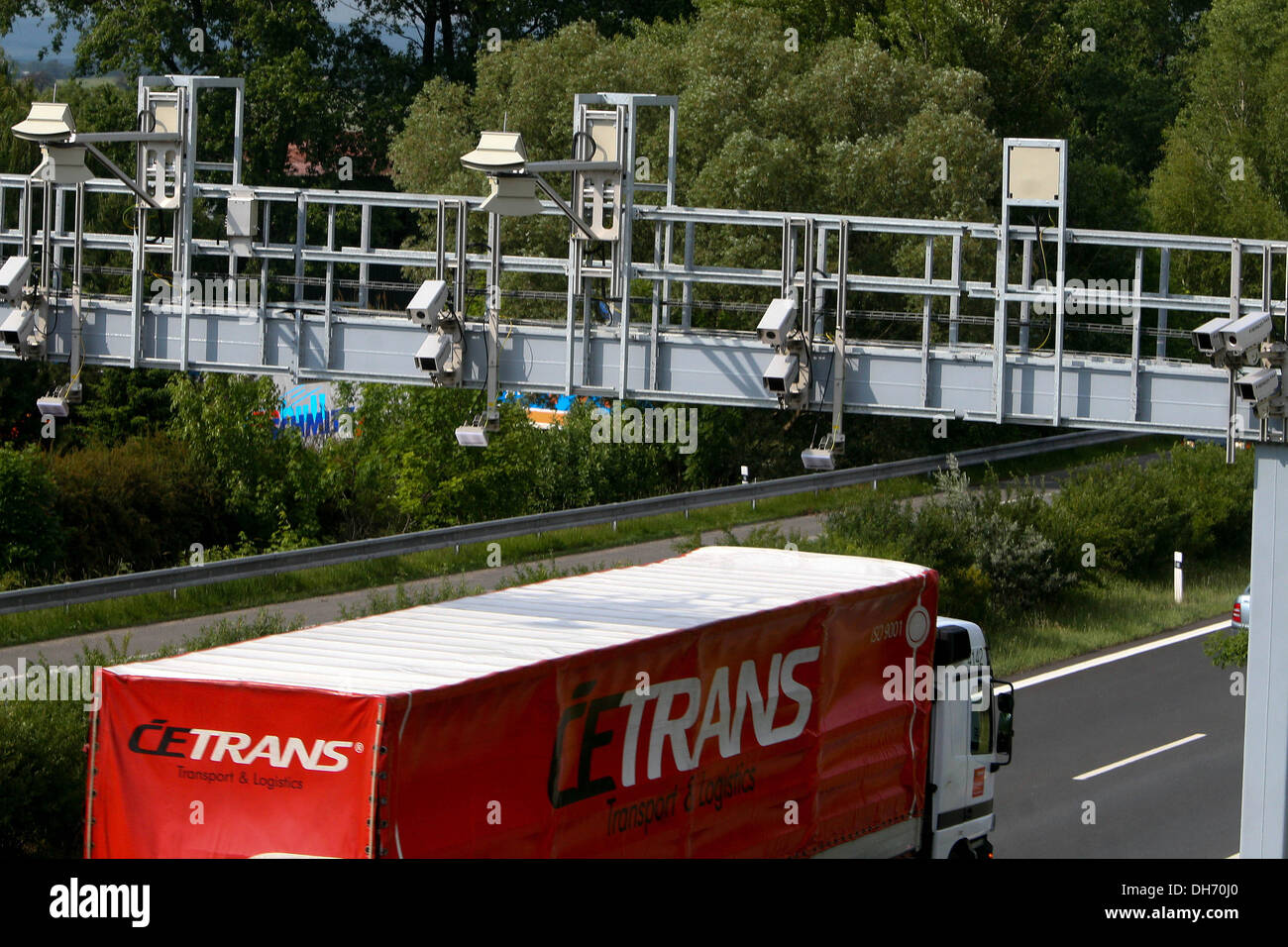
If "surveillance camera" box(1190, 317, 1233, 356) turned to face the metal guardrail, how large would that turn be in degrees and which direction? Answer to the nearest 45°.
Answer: approximately 90° to its right

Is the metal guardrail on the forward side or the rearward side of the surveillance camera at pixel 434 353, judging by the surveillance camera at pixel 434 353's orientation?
on the rearward side

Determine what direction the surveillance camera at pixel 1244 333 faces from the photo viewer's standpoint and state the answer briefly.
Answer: facing the viewer and to the left of the viewer

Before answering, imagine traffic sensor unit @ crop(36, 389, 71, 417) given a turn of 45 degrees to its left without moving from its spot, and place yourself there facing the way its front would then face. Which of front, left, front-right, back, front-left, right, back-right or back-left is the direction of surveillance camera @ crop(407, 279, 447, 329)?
front-left

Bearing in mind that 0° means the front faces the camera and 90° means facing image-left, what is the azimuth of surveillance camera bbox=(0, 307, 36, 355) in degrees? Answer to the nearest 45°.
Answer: approximately 45°

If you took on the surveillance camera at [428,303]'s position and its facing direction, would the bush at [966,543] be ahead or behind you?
behind

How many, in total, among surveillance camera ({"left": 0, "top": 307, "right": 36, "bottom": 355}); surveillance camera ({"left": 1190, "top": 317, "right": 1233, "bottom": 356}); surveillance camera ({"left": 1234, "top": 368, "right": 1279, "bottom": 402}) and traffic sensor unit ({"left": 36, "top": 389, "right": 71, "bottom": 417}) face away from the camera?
0

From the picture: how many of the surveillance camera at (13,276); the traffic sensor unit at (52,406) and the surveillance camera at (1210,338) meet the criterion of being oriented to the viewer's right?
0

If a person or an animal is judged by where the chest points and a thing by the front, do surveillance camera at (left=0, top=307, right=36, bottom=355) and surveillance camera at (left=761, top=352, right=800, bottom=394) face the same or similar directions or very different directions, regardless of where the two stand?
same or similar directions

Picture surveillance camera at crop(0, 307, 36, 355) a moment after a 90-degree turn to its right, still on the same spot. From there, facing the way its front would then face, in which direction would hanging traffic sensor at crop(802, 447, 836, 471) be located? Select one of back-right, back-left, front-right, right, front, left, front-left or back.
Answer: back

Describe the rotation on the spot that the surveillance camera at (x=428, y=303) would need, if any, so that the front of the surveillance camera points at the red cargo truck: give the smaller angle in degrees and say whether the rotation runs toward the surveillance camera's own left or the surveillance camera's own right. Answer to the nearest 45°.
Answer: approximately 45° to the surveillance camera's own left

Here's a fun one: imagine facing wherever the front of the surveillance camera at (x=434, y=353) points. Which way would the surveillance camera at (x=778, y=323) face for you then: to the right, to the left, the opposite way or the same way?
the same way
